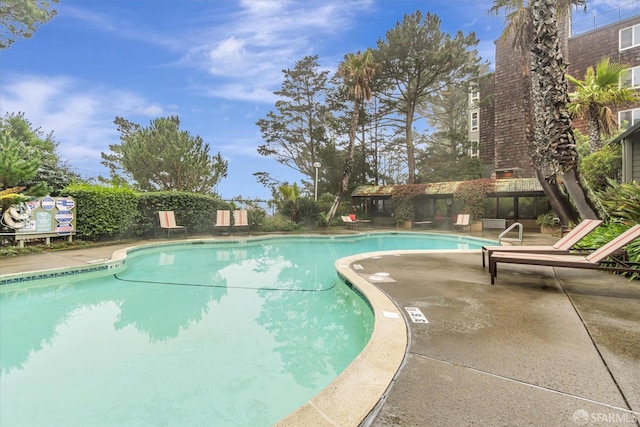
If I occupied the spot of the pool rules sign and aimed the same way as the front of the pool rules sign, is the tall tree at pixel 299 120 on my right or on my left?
on my left

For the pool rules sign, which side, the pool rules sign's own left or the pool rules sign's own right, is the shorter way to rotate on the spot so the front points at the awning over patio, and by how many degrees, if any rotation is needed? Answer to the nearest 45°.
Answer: approximately 90° to the pool rules sign's own left

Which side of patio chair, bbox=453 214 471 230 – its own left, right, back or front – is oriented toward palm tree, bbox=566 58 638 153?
left

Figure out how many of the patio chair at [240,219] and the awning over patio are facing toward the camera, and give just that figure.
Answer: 2

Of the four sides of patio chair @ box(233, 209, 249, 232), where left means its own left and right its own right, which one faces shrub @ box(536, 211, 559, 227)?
left

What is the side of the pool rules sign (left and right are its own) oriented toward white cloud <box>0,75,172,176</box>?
back

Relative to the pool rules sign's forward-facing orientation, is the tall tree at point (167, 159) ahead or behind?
behind

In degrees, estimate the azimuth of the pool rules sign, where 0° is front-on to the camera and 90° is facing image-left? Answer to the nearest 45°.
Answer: approximately 0°

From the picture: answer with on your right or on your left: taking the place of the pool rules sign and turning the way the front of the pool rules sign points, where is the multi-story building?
on your left

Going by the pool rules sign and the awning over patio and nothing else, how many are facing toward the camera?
2
